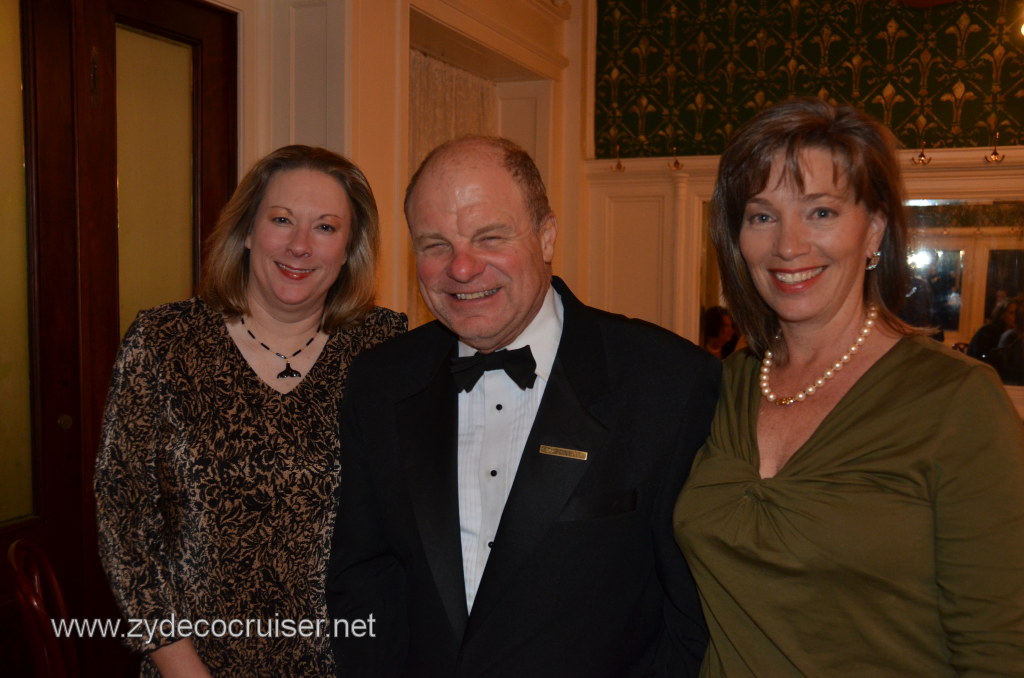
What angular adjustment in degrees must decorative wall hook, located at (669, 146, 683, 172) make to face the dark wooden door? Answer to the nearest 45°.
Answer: approximately 45° to its right

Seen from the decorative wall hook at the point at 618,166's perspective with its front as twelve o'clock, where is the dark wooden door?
The dark wooden door is roughly at 1 o'clock from the decorative wall hook.

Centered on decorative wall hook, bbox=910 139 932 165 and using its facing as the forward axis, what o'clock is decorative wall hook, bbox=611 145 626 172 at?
decorative wall hook, bbox=611 145 626 172 is roughly at 3 o'clock from decorative wall hook, bbox=910 139 932 165.

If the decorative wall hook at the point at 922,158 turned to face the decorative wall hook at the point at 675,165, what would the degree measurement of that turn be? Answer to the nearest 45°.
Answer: approximately 90° to its right

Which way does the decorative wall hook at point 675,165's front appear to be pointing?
toward the camera

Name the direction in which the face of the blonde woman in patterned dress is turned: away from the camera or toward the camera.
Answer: toward the camera

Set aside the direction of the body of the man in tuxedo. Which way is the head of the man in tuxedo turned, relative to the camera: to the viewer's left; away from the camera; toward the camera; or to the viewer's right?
toward the camera

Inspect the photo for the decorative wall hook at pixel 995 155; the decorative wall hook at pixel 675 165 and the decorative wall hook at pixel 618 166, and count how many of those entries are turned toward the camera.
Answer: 3

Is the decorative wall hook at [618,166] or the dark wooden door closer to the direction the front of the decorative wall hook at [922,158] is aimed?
the dark wooden door

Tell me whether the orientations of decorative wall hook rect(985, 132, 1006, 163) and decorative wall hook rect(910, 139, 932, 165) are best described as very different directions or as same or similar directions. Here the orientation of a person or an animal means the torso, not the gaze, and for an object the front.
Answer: same or similar directions

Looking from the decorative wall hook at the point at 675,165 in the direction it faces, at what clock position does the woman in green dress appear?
The woman in green dress is roughly at 12 o'clock from the decorative wall hook.

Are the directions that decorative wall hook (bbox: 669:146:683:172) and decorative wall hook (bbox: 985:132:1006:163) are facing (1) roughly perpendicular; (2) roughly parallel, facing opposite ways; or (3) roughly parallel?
roughly parallel

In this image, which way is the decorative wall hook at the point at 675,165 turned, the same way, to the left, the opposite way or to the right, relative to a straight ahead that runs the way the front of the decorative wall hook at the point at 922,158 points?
the same way

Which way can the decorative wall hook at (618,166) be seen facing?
toward the camera

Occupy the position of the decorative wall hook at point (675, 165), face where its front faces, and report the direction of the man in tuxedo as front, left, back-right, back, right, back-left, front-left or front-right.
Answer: front

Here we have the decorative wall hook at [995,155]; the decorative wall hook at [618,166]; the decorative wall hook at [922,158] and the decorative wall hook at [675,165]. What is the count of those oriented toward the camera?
4
